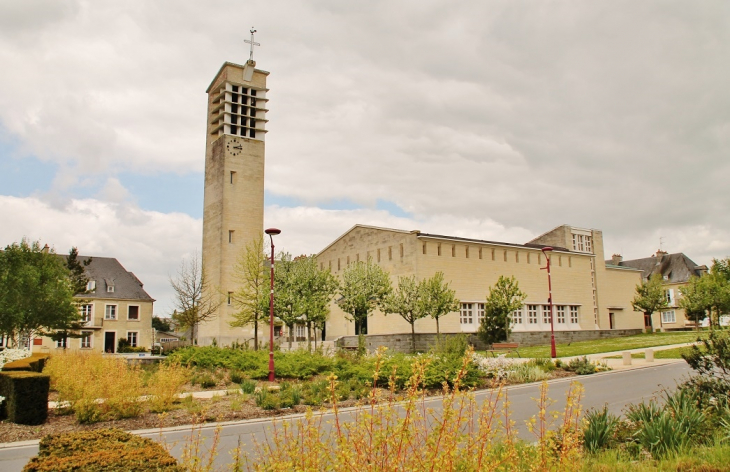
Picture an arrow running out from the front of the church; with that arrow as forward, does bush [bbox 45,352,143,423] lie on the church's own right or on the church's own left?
on the church's own left

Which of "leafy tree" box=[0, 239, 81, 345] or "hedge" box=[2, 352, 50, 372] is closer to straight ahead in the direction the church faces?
the leafy tree

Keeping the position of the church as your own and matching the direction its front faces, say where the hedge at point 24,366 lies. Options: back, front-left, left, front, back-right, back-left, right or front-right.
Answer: front-left

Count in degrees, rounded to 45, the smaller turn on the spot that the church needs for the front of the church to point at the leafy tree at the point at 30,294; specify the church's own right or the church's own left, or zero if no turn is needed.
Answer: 0° — it already faces it

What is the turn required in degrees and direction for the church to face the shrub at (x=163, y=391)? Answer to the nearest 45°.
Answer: approximately 45° to its left

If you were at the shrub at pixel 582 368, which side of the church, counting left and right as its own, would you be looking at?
left

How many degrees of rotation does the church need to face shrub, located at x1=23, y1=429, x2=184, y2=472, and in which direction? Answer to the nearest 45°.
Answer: approximately 45° to its left

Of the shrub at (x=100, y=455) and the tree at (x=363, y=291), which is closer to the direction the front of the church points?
the shrub

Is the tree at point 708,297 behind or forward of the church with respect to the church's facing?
behind

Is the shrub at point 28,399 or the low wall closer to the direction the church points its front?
the shrub

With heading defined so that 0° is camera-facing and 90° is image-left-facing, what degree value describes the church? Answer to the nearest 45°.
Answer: approximately 45°
